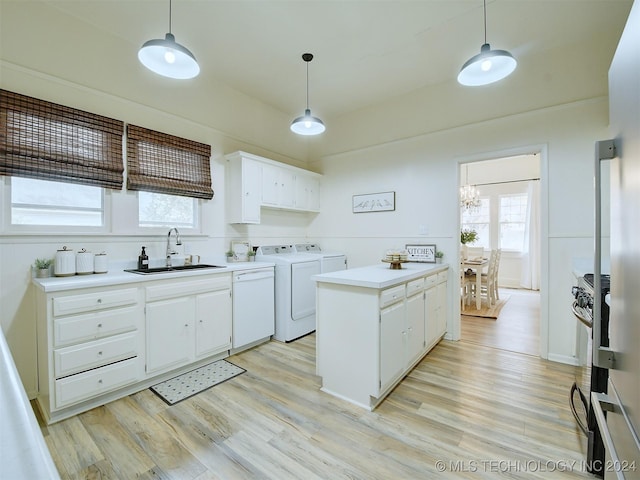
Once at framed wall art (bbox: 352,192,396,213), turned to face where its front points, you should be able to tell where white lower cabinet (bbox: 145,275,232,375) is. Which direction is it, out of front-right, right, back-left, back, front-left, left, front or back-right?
front

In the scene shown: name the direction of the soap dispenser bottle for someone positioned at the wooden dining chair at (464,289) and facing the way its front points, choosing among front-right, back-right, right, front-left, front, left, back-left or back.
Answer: back

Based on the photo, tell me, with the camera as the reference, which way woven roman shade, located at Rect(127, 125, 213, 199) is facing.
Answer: facing the viewer and to the right of the viewer

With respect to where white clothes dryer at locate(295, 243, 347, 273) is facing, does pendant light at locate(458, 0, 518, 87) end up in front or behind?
in front

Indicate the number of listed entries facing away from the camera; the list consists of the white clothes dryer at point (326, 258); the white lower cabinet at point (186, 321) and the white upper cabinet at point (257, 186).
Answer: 0

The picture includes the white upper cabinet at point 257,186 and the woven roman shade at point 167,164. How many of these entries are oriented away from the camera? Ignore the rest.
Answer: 0

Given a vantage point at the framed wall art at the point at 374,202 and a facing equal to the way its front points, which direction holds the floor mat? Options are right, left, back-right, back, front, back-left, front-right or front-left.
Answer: front

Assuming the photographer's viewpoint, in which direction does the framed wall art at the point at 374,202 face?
facing the viewer and to the left of the viewer

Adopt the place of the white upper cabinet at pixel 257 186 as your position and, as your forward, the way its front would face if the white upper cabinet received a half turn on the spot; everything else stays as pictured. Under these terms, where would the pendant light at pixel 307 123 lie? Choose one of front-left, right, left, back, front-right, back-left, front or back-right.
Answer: back

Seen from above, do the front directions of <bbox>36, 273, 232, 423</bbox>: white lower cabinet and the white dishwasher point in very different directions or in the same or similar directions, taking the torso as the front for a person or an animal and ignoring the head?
same or similar directions

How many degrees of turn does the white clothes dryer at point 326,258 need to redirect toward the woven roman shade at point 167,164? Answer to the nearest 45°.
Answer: approximately 90° to its right

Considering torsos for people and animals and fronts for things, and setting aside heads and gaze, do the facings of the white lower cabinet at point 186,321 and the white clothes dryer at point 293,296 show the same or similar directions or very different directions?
same or similar directions

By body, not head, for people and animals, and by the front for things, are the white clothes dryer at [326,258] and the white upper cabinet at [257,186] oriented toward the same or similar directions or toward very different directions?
same or similar directions

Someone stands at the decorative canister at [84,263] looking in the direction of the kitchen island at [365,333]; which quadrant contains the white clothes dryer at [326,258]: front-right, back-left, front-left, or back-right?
front-left
